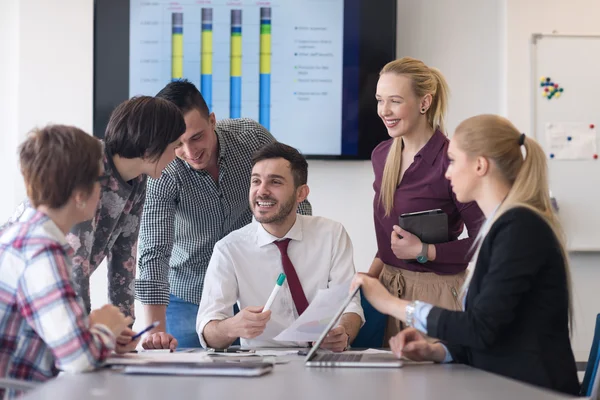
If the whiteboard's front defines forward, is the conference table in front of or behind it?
in front

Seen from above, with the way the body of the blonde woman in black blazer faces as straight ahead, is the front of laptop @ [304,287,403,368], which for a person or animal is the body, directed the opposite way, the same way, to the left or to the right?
the opposite way

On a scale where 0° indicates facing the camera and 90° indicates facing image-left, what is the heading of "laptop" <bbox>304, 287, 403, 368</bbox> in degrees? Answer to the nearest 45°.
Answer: approximately 270°

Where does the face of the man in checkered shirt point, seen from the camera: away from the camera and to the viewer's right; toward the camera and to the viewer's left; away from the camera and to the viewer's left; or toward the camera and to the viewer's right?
toward the camera and to the viewer's left

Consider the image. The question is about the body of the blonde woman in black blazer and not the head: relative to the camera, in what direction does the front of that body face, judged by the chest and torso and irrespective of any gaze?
to the viewer's left

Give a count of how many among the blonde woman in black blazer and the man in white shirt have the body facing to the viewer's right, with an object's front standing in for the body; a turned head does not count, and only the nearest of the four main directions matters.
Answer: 0

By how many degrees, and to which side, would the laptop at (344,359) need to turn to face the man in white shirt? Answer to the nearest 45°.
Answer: approximately 90° to its left

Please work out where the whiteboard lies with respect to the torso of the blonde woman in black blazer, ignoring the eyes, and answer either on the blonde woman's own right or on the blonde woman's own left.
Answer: on the blonde woman's own right

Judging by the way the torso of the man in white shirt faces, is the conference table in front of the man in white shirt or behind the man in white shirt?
in front
